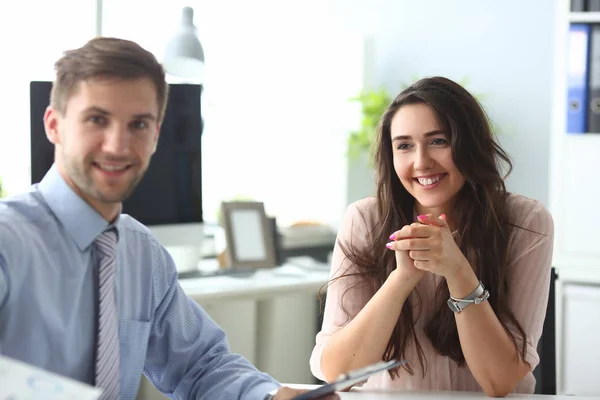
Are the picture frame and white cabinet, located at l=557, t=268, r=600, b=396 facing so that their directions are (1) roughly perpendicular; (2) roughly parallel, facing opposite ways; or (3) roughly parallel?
roughly parallel

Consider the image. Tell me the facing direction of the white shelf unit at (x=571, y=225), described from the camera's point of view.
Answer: facing the viewer

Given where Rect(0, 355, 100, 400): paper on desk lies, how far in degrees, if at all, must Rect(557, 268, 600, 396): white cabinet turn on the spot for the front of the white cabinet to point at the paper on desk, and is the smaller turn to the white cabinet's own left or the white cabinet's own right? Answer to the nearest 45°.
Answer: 0° — it already faces it

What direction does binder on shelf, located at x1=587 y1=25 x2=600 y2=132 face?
toward the camera

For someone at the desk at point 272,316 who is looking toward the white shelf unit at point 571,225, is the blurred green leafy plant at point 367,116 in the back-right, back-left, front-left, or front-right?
front-left

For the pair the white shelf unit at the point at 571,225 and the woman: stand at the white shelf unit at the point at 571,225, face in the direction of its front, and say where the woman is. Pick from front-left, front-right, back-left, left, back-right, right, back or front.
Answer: front

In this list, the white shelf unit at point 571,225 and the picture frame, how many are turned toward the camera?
2

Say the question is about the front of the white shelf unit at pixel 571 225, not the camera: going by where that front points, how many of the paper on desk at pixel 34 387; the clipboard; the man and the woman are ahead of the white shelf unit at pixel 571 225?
4

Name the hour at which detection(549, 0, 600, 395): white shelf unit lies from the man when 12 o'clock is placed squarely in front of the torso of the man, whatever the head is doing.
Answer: The white shelf unit is roughly at 9 o'clock from the man.

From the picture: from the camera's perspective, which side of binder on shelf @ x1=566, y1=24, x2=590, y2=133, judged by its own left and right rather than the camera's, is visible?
front

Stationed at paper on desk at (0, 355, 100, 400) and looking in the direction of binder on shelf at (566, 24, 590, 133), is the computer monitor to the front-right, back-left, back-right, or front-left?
front-left

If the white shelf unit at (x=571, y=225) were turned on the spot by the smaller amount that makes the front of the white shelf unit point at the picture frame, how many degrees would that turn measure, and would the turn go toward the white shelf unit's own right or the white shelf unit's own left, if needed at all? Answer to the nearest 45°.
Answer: approximately 45° to the white shelf unit's own right

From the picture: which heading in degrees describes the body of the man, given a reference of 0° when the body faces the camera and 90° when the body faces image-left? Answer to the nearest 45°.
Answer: approximately 315°
